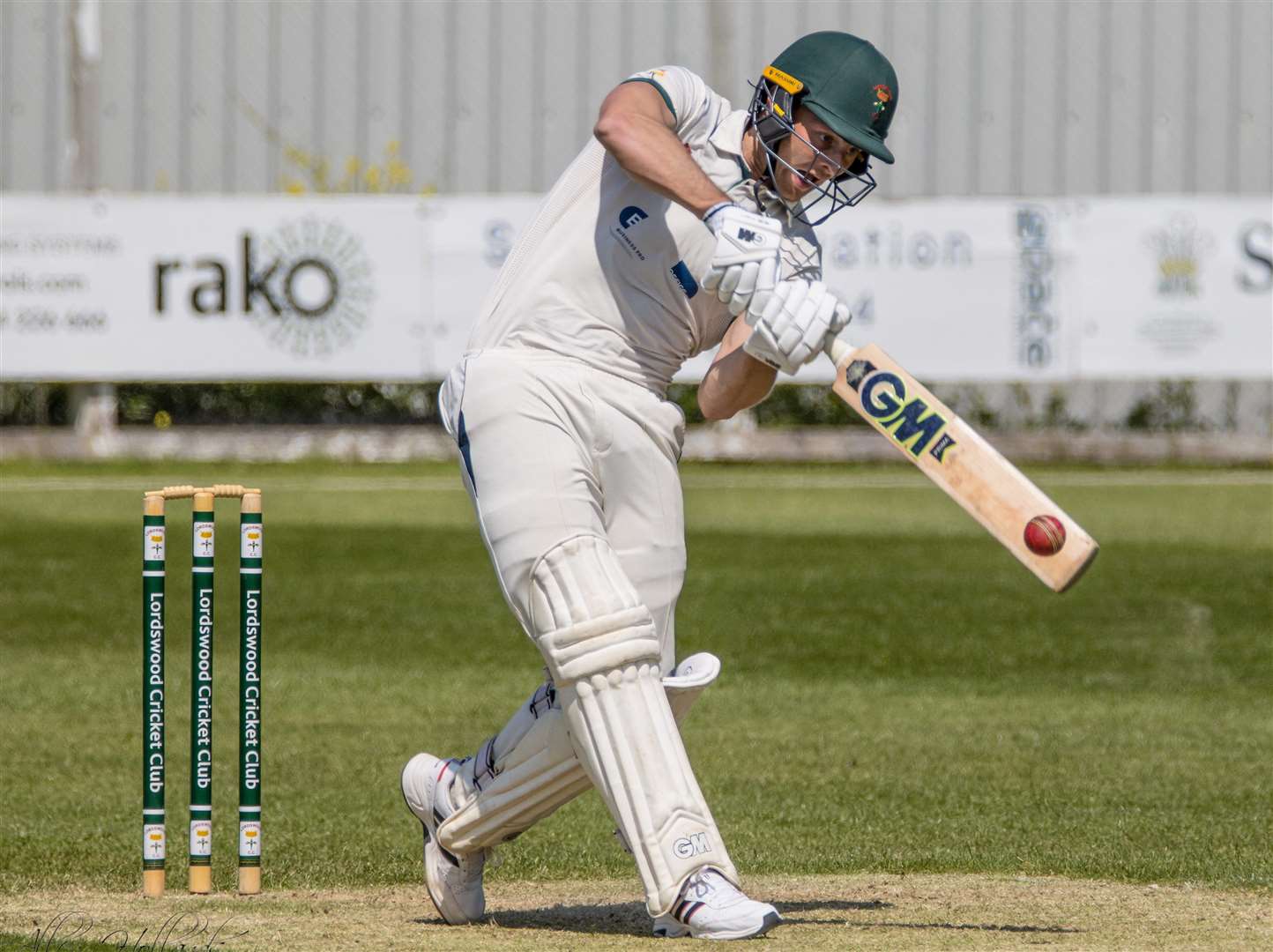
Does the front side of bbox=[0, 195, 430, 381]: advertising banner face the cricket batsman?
yes

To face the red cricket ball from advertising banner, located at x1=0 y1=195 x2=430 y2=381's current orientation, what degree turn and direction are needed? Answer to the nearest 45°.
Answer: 0° — it already faces it

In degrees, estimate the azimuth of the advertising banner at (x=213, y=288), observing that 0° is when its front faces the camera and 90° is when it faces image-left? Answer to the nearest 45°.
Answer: approximately 0°

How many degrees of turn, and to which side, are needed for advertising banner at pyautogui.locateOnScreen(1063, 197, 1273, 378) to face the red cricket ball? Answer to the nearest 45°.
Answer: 0° — it already faces it

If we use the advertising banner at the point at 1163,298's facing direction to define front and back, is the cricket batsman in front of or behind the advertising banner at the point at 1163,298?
in front

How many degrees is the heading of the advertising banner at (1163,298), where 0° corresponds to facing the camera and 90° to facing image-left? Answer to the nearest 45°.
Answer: approximately 0°

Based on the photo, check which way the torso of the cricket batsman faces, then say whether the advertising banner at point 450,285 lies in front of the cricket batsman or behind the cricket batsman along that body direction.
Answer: behind

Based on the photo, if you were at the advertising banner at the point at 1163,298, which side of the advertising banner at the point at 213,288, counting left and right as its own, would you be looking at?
left

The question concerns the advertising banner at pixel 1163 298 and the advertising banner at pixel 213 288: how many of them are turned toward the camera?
2
